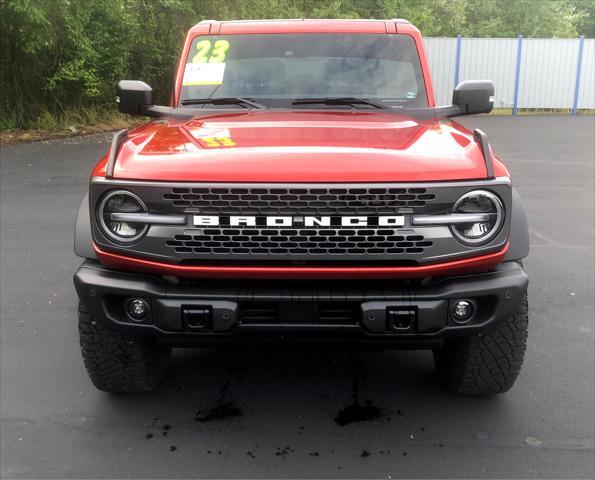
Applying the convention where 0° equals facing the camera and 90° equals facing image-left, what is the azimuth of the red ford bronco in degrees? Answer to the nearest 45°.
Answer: approximately 0°

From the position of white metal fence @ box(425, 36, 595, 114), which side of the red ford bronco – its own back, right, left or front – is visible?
back
